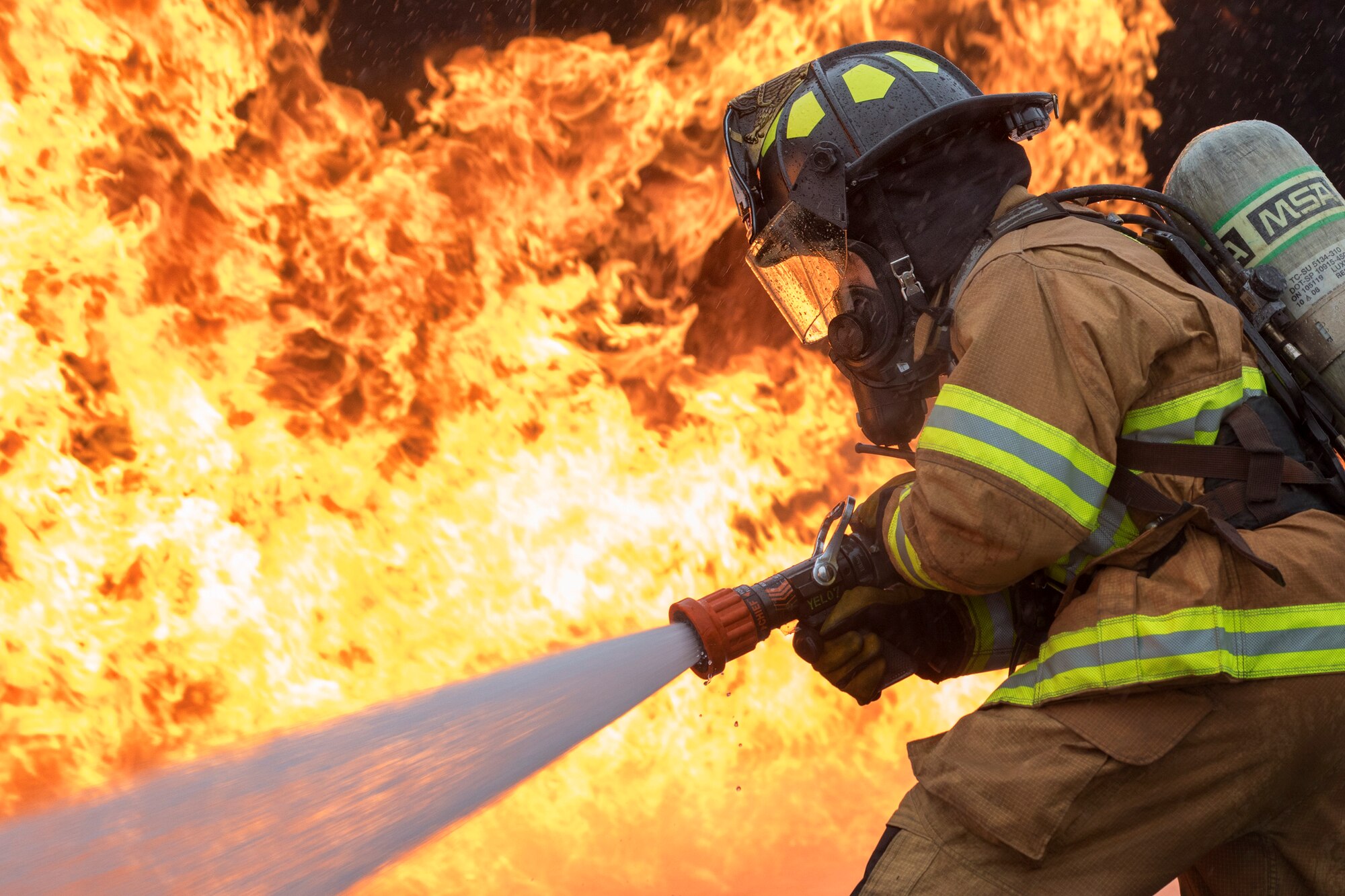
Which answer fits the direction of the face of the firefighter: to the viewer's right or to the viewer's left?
to the viewer's left

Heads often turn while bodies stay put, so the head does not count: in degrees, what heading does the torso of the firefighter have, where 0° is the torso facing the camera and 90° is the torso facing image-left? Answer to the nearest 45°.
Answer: approximately 90°
